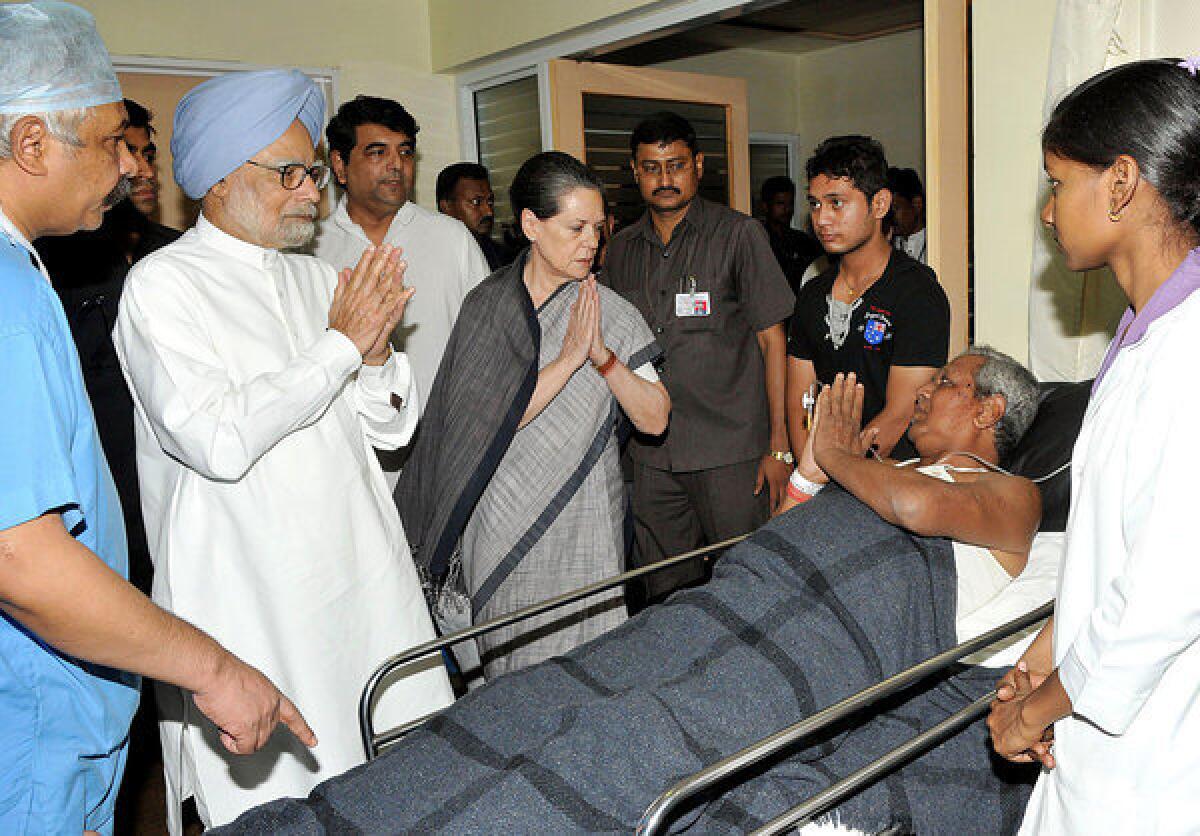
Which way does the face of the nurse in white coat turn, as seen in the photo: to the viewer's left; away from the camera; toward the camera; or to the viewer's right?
to the viewer's left

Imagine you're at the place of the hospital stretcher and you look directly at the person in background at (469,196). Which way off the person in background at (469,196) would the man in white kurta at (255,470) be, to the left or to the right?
left

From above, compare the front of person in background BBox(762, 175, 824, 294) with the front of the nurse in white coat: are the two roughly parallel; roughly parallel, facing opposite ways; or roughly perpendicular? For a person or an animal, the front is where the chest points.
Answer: roughly perpendicular

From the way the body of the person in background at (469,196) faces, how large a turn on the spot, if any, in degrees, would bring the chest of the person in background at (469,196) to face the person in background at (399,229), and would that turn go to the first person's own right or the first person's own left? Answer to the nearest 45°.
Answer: approximately 45° to the first person's own right

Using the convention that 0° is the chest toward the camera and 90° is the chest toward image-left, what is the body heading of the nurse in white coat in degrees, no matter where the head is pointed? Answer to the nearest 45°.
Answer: approximately 90°

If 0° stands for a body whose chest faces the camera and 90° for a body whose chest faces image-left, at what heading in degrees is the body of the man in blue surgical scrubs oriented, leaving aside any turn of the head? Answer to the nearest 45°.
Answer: approximately 270°
